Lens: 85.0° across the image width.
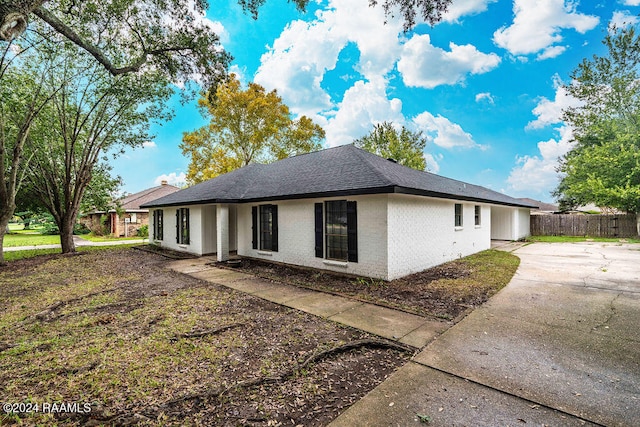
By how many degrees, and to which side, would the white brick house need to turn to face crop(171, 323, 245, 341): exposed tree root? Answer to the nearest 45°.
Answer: approximately 45° to its left

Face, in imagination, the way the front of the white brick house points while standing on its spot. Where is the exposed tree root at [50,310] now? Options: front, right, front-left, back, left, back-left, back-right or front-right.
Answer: front

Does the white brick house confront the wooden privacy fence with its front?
no

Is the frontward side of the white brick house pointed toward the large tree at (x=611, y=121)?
no

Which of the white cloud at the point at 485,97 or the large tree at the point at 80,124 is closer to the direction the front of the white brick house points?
the large tree

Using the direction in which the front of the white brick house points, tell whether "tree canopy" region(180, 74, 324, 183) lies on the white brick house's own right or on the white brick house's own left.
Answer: on the white brick house's own right

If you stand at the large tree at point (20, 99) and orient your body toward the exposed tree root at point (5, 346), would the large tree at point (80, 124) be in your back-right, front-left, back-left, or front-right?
back-left

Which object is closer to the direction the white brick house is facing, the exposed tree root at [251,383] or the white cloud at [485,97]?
the exposed tree root

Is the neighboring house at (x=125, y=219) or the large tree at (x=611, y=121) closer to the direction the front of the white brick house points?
the neighboring house

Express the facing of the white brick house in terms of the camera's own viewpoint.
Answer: facing the viewer and to the left of the viewer

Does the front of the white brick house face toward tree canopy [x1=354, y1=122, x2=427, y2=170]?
no

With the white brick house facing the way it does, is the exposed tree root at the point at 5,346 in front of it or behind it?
in front

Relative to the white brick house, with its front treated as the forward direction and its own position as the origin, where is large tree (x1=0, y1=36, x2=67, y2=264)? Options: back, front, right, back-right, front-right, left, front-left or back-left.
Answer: front-right

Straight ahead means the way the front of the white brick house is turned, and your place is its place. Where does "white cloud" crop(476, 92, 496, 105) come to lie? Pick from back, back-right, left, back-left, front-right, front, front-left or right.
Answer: back
